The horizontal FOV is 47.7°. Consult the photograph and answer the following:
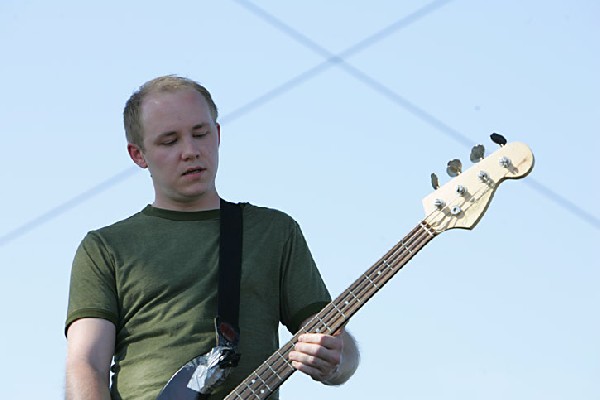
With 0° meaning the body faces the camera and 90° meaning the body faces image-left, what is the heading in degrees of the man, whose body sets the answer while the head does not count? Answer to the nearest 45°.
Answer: approximately 0°
